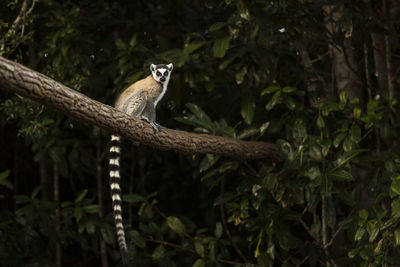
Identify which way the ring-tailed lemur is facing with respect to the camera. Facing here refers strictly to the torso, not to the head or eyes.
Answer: to the viewer's right

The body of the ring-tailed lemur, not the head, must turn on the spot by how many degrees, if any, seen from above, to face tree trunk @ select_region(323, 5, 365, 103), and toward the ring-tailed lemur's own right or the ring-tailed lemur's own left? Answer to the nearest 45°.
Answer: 0° — it already faces it

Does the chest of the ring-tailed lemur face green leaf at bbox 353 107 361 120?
no
